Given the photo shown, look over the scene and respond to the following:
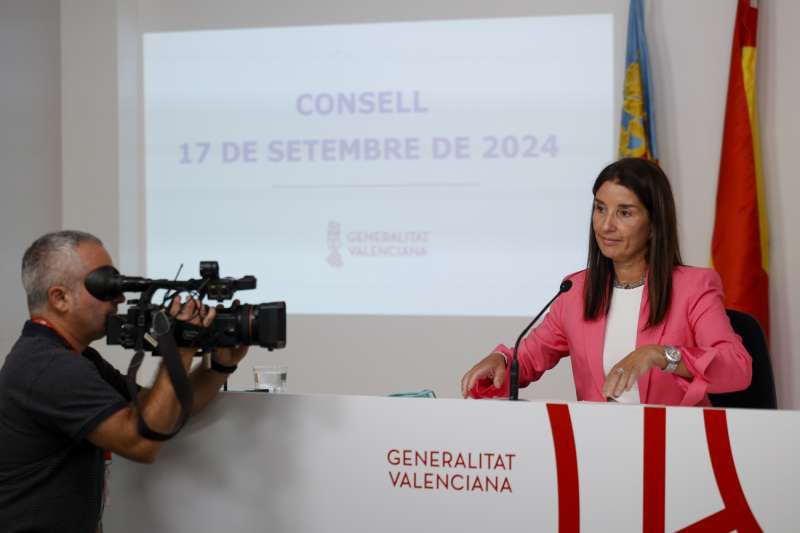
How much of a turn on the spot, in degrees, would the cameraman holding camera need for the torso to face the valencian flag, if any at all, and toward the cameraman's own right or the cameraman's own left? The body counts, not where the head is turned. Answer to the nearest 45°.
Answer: approximately 45° to the cameraman's own left

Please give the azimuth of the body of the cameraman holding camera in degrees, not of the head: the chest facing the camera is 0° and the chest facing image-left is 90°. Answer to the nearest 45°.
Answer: approximately 270°

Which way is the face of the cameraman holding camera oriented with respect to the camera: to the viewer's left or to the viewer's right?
to the viewer's right

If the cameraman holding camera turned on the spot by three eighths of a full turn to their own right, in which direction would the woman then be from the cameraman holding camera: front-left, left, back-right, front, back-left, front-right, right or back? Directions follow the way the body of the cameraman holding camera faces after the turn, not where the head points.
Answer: back-left

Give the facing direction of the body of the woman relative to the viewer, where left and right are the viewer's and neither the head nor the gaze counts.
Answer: facing the viewer and to the left of the viewer

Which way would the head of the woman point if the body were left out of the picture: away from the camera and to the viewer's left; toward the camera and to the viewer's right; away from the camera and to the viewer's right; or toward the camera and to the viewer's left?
toward the camera and to the viewer's left

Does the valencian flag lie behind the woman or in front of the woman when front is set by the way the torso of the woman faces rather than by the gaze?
behind
